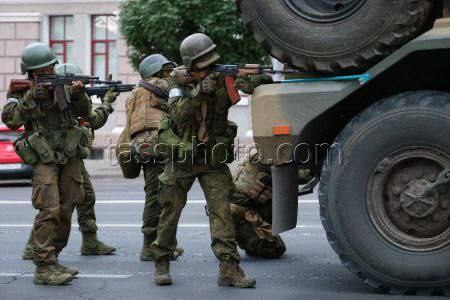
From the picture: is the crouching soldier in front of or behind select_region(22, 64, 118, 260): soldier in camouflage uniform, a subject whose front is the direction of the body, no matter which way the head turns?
in front

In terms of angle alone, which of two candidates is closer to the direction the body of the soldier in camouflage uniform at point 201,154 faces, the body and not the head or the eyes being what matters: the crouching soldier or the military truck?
the military truck

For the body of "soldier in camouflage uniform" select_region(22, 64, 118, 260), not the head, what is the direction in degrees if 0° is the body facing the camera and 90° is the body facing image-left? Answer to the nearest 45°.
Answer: approximately 270°

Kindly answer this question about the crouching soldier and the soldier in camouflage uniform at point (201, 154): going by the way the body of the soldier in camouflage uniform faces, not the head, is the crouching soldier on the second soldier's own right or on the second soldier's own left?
on the second soldier's own left

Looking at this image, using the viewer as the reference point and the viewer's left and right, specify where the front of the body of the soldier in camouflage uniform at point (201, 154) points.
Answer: facing the viewer and to the right of the viewer

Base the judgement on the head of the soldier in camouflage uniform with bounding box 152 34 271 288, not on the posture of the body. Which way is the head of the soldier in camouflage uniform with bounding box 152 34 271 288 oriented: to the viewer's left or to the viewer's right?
to the viewer's right

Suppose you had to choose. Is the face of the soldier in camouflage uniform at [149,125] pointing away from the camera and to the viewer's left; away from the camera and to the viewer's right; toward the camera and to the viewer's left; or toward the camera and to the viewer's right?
away from the camera and to the viewer's right

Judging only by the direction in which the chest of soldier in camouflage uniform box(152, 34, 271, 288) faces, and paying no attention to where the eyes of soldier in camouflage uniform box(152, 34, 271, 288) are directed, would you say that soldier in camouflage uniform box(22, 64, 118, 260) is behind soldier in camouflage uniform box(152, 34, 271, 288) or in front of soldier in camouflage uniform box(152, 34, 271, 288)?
behind

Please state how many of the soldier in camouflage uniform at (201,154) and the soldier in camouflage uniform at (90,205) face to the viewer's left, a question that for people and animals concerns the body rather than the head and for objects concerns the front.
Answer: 0
